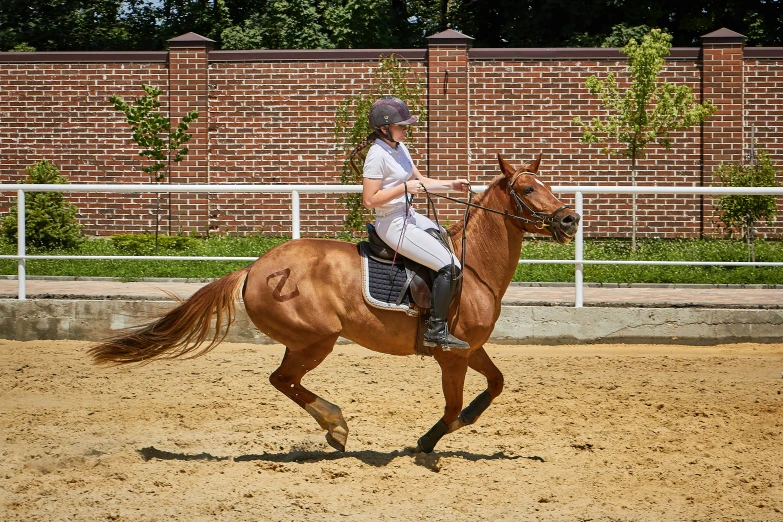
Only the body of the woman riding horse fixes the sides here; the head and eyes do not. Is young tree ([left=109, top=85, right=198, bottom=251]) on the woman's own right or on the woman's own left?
on the woman's own left

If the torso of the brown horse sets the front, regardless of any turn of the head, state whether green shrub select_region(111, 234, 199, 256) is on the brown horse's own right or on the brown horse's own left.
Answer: on the brown horse's own left

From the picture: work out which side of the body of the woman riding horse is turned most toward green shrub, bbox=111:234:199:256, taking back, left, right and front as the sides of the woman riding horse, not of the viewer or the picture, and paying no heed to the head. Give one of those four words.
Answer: left

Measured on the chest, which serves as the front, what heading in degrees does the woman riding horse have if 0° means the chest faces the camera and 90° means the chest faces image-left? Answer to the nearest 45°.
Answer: approximately 270°

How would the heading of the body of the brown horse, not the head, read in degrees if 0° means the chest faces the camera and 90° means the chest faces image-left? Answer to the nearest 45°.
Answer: approximately 270°

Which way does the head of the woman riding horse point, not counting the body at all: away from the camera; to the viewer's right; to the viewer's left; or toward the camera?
to the viewer's right
